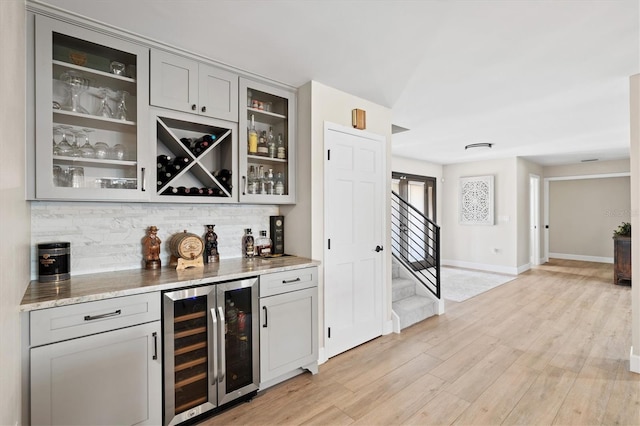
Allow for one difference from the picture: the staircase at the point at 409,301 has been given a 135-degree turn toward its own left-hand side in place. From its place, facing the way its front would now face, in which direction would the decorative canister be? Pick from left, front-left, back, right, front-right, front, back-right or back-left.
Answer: back-left

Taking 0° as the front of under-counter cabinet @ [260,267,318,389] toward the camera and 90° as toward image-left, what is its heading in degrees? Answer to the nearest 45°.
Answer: approximately 315°

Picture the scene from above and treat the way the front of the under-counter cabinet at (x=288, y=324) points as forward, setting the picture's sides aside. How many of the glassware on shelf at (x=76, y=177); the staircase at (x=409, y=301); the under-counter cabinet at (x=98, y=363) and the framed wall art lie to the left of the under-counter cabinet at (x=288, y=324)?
2

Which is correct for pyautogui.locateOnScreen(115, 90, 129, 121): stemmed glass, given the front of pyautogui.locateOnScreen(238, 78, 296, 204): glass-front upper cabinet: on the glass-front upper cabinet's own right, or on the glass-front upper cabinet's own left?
on the glass-front upper cabinet's own right

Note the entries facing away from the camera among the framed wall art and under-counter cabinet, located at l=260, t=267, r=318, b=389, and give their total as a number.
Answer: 0

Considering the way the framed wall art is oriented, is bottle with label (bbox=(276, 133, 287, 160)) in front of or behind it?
in front

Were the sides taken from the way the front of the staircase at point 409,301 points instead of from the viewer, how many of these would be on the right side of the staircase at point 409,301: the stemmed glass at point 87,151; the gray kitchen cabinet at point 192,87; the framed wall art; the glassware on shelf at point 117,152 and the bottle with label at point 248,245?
4
